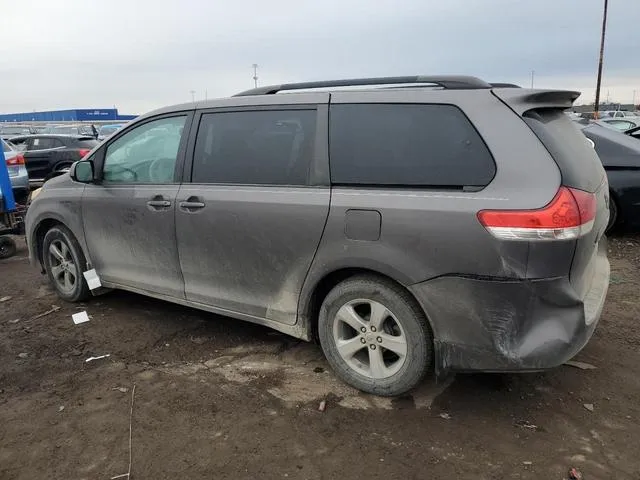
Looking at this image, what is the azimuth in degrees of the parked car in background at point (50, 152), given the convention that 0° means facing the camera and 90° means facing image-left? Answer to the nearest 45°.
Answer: approximately 135°

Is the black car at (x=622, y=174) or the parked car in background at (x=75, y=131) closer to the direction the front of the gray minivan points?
the parked car in background

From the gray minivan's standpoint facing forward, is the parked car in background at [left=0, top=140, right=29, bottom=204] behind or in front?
in front

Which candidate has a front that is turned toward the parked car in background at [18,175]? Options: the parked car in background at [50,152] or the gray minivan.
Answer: the gray minivan

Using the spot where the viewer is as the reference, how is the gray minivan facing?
facing away from the viewer and to the left of the viewer

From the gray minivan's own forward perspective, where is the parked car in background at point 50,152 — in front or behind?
in front

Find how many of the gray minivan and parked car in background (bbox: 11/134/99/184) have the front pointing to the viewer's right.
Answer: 0

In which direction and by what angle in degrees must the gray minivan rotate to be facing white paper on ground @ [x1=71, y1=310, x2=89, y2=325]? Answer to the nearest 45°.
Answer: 0° — it already faces it

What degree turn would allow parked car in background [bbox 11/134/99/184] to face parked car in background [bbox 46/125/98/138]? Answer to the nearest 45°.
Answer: approximately 45° to its right

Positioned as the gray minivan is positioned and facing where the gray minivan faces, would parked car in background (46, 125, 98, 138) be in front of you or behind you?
in front
